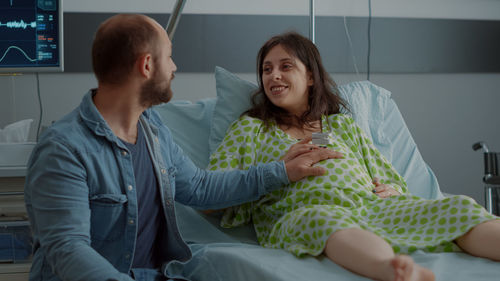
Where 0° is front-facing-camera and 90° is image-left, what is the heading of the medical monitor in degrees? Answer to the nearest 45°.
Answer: approximately 0°

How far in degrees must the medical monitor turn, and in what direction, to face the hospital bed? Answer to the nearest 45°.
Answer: approximately 45° to its left

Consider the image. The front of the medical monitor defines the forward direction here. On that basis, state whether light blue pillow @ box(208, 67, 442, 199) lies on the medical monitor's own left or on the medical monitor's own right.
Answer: on the medical monitor's own left
